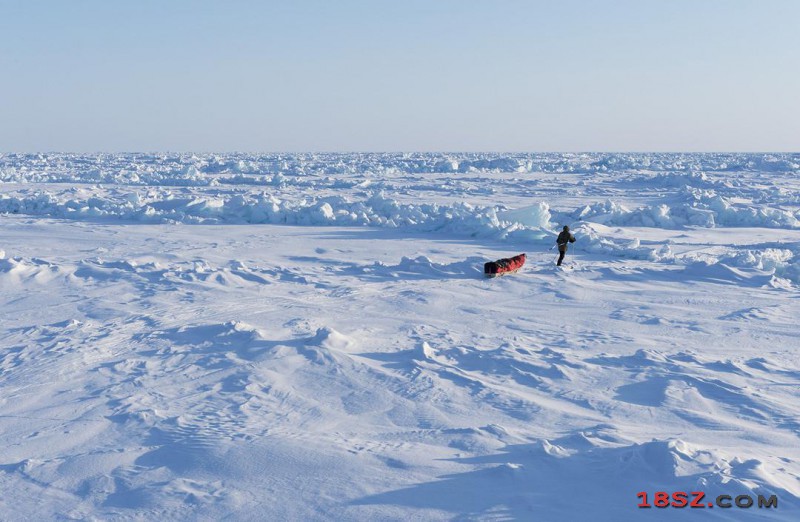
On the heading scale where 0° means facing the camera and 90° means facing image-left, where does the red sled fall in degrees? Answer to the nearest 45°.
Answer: approximately 225°
